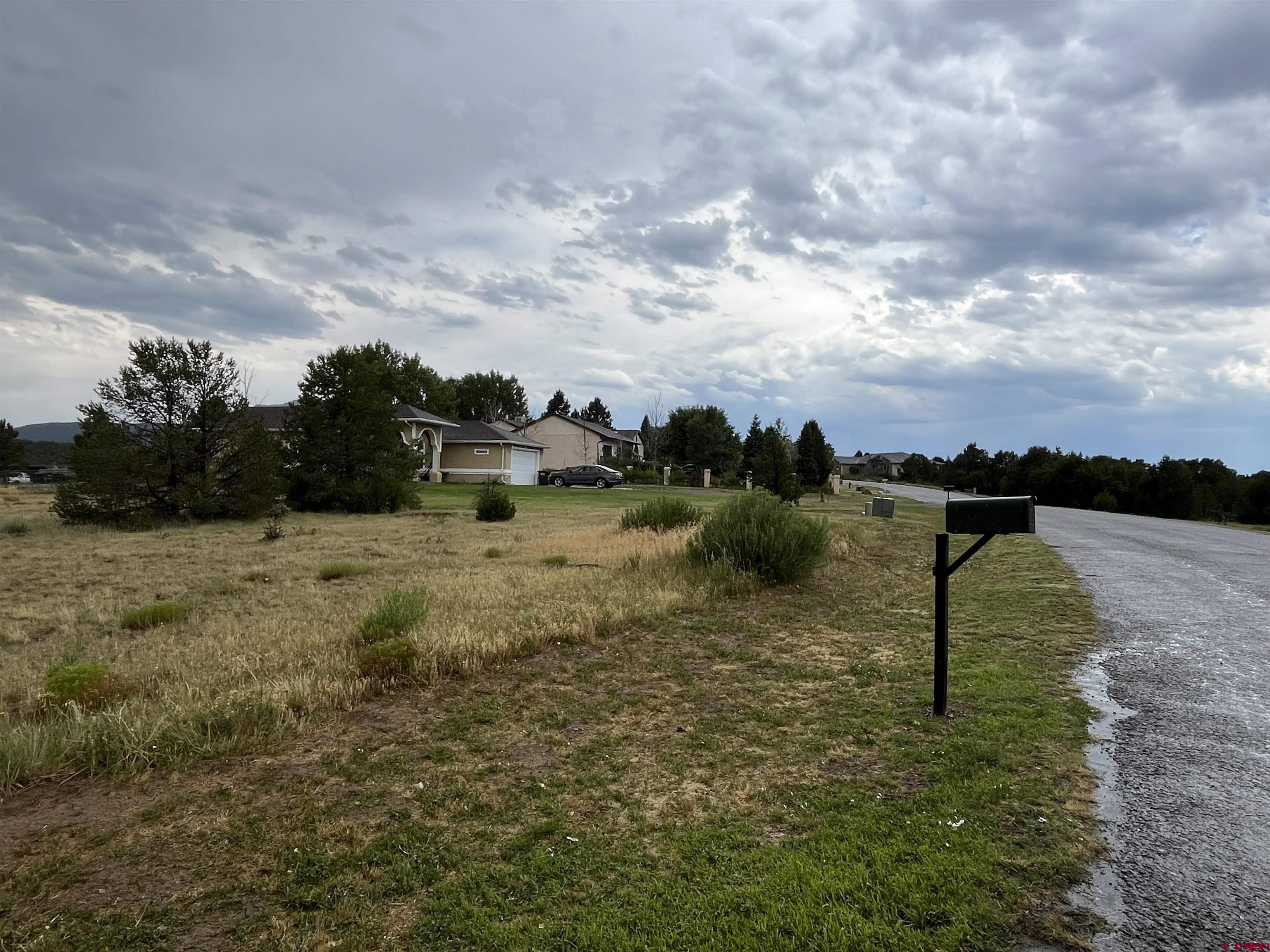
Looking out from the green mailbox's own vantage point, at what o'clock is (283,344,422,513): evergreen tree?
The evergreen tree is roughly at 7 o'clock from the green mailbox.

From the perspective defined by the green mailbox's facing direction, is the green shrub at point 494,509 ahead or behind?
behind

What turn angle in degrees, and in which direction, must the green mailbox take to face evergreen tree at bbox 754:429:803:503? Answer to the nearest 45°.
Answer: approximately 90° to its left

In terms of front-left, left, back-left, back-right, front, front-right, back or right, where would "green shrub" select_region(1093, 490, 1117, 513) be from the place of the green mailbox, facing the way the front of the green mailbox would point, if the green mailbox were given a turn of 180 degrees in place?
right

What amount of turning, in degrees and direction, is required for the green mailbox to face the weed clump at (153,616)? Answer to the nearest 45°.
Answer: approximately 180°

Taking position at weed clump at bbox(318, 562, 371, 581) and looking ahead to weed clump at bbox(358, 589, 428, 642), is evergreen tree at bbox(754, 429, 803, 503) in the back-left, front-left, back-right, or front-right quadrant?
back-left

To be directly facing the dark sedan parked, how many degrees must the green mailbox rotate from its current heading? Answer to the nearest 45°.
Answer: approximately 135° to its left

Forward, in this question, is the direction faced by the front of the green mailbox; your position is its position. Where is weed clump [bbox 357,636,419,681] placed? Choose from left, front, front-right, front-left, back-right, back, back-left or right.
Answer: back

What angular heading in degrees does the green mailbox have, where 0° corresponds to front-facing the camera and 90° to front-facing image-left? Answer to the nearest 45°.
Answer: approximately 270°

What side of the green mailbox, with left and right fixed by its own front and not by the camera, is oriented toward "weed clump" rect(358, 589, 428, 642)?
back

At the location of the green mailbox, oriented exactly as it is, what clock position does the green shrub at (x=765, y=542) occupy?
The green shrub is roughly at 8 o'clock from the green mailbox.
